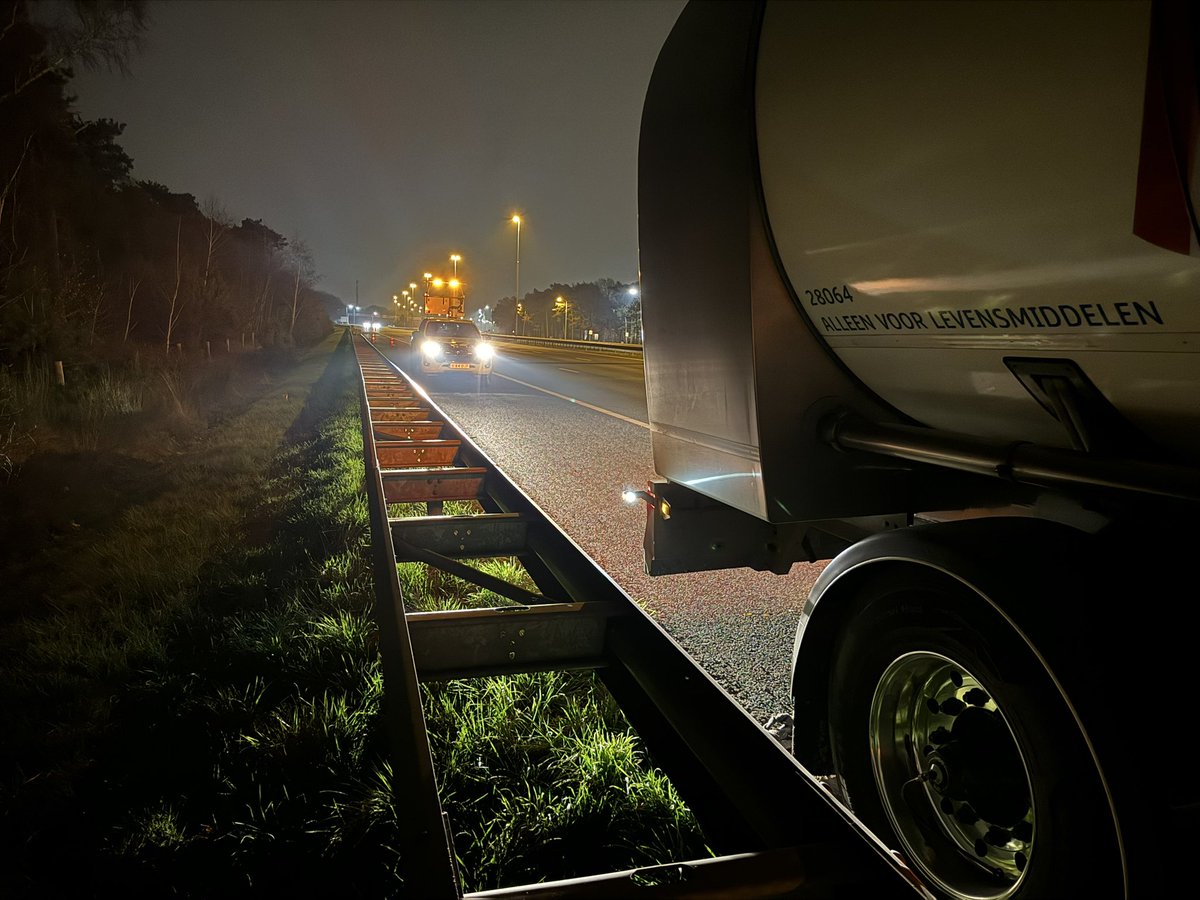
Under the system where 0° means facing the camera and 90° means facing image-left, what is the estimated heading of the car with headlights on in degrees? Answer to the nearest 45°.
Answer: approximately 0°
